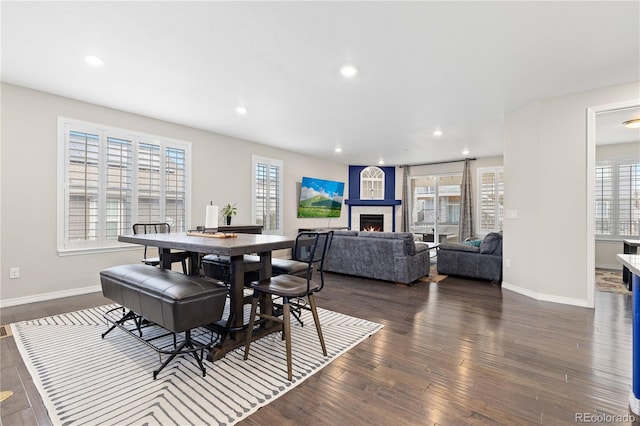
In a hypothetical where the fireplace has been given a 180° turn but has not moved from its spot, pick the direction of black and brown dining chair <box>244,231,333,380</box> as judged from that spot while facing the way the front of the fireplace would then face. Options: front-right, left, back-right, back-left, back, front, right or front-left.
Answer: back

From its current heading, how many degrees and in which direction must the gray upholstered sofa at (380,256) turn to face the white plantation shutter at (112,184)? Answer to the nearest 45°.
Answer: approximately 135° to its left

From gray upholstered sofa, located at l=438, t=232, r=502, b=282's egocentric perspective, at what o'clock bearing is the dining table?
The dining table is roughly at 10 o'clock from the gray upholstered sofa.

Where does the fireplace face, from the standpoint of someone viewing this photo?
facing the viewer

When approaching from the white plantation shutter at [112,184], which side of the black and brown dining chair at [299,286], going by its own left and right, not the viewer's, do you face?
front

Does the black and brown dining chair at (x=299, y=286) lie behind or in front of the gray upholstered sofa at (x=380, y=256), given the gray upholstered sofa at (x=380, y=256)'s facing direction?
behind

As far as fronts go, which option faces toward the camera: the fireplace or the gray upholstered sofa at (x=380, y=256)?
the fireplace

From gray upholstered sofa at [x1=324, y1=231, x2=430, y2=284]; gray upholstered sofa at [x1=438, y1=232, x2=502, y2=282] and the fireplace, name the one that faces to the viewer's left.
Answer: gray upholstered sofa at [x1=438, y1=232, x2=502, y2=282]

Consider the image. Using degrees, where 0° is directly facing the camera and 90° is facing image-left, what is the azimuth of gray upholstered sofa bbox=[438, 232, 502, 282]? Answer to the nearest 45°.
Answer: approximately 90°

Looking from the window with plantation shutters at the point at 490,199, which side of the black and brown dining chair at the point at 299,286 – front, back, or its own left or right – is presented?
right

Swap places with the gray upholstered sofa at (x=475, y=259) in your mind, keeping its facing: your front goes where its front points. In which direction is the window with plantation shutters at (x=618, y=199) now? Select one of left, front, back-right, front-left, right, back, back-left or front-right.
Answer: back-right

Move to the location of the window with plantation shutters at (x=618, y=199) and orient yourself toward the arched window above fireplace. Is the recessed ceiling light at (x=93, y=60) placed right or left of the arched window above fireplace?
left

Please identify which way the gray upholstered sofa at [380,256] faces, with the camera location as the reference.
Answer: facing away from the viewer and to the right of the viewer

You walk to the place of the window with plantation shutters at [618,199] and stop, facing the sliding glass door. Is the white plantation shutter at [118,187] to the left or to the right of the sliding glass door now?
left

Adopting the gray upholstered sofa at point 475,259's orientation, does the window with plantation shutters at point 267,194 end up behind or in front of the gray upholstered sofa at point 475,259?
in front
